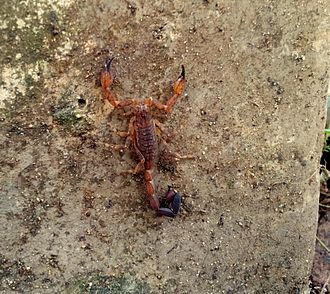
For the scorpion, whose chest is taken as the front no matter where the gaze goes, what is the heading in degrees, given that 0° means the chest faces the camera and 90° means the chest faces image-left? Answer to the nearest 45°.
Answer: approximately 180°
